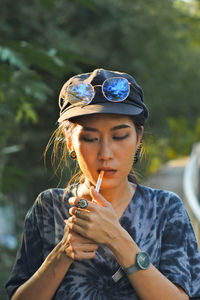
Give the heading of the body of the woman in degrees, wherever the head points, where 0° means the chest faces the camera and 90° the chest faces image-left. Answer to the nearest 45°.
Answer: approximately 0°
